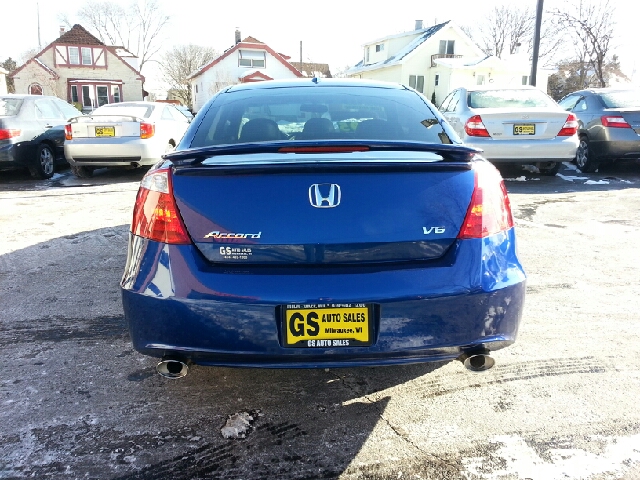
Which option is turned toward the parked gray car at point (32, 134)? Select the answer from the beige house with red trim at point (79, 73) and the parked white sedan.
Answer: the beige house with red trim

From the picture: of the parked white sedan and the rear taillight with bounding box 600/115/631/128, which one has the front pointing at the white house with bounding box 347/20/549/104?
the parked white sedan

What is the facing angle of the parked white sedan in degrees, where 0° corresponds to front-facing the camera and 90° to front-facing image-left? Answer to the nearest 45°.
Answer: approximately 225°

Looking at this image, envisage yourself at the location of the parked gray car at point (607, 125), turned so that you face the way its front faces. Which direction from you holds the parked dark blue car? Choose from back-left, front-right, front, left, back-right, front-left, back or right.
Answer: back-left

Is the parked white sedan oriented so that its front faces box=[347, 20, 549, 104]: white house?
yes

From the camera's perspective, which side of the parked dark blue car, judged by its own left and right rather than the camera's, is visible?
back

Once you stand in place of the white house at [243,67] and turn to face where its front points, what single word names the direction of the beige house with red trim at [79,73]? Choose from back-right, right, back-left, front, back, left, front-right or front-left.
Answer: right
